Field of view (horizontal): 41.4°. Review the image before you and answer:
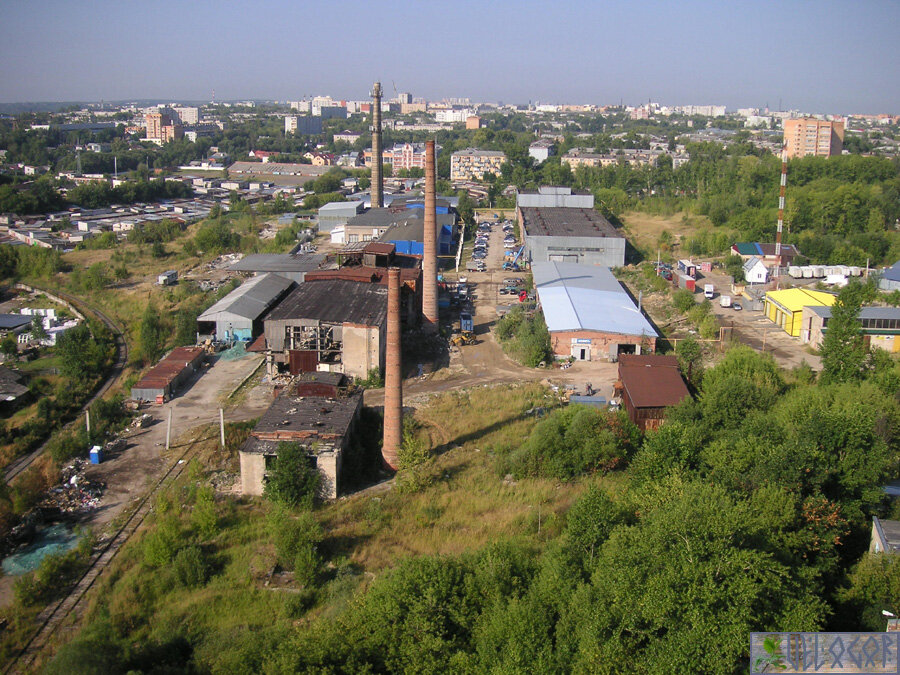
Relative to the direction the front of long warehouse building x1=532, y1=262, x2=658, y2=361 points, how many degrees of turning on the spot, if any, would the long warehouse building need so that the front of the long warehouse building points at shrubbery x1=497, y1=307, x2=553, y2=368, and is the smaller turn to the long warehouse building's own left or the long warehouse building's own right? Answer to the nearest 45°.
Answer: approximately 45° to the long warehouse building's own right

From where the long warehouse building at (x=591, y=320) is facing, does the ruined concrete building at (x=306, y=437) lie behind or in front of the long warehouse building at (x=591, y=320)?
in front

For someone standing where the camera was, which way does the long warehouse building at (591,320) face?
facing the viewer

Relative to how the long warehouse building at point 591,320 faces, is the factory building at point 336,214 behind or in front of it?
behind

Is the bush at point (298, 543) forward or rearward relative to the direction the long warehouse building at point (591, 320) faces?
forward

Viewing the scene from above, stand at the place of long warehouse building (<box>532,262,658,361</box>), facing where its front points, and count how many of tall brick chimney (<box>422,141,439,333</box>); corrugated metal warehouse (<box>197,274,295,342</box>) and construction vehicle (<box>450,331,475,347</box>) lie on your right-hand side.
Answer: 3

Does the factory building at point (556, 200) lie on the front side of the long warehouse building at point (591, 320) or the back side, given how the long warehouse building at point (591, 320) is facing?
on the back side

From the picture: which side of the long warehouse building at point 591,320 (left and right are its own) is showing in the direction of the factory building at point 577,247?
back

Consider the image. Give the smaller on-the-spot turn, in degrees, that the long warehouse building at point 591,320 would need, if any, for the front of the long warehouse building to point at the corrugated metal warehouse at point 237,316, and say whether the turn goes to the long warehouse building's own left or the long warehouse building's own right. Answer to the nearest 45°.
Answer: approximately 90° to the long warehouse building's own right

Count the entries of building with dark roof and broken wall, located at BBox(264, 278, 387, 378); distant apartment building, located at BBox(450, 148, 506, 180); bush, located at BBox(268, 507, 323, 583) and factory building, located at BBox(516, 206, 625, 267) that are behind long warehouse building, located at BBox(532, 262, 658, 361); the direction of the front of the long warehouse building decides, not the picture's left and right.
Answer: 2

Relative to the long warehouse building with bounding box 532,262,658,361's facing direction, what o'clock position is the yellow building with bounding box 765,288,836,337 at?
The yellow building is roughly at 8 o'clock from the long warehouse building.

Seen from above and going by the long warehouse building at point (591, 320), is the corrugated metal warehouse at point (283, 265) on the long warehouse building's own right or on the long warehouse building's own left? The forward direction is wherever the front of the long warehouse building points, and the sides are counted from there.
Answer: on the long warehouse building's own right
